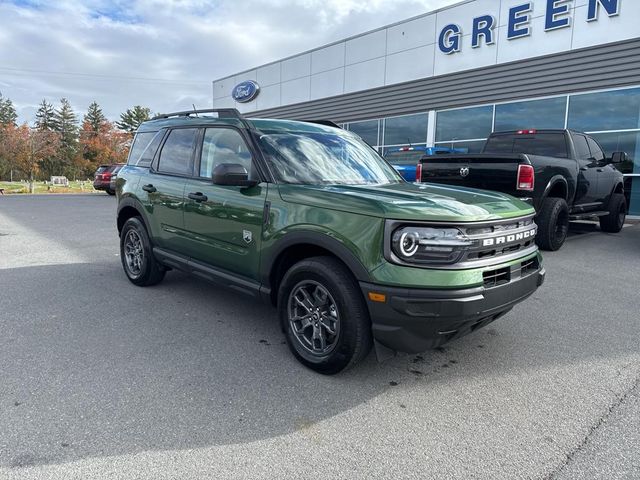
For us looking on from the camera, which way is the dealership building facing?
facing the viewer and to the left of the viewer

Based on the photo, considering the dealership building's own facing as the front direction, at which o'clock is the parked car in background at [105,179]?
The parked car in background is roughly at 2 o'clock from the dealership building.

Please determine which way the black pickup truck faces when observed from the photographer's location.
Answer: facing away from the viewer and to the right of the viewer

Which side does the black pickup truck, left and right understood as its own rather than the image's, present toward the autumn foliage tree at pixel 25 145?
left

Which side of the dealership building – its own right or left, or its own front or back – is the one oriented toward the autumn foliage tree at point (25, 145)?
right

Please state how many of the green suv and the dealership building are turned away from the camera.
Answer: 0

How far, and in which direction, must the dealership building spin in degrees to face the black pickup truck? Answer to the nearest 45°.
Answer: approximately 45° to its left

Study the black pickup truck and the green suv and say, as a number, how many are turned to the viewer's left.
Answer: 0

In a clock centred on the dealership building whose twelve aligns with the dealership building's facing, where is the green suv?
The green suv is roughly at 11 o'clock from the dealership building.

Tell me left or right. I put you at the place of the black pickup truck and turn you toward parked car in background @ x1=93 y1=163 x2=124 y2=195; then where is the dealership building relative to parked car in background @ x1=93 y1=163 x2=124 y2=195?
right

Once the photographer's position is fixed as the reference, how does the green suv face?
facing the viewer and to the right of the viewer

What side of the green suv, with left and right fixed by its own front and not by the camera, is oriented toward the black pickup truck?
left

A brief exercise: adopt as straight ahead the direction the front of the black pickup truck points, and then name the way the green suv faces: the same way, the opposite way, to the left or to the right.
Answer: to the right

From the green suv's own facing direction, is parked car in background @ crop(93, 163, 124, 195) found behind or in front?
behind

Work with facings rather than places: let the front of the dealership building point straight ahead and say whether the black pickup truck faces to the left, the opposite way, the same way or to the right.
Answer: the opposite way

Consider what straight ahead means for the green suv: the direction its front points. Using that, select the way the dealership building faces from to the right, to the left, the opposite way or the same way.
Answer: to the right
